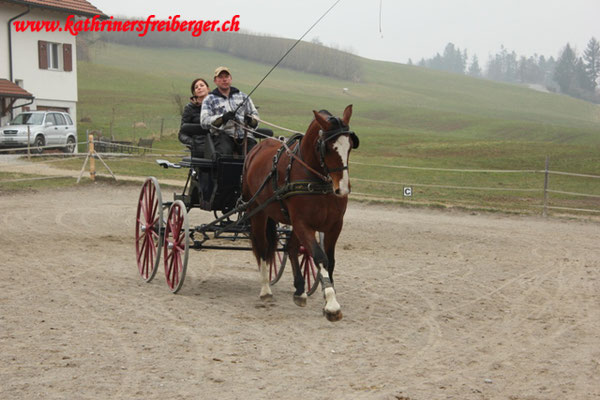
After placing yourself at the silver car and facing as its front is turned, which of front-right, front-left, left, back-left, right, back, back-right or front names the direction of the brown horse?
front-left

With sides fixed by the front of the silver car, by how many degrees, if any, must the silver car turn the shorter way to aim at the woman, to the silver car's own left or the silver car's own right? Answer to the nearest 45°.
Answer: approximately 45° to the silver car's own left

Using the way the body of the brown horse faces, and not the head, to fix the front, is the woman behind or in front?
behind

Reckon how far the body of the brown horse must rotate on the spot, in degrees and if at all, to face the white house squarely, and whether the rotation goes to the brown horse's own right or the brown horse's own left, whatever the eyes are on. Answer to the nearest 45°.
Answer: approximately 180°

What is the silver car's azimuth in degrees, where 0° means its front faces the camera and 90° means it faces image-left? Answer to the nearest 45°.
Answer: approximately 45°

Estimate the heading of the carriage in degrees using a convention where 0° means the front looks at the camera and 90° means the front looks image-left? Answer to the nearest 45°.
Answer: approximately 315°

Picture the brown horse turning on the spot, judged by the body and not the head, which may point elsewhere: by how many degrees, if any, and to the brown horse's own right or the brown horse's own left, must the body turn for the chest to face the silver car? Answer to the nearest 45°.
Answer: approximately 180°

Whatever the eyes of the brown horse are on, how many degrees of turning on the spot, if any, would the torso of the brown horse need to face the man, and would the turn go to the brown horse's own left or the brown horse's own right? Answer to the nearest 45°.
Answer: approximately 180°

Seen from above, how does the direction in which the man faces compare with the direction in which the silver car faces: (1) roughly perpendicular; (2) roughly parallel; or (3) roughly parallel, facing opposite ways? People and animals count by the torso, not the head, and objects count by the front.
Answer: roughly perpendicular

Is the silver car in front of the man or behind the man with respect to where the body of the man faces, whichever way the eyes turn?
behind

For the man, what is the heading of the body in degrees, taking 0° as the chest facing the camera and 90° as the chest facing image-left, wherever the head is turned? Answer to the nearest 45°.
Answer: approximately 315°
